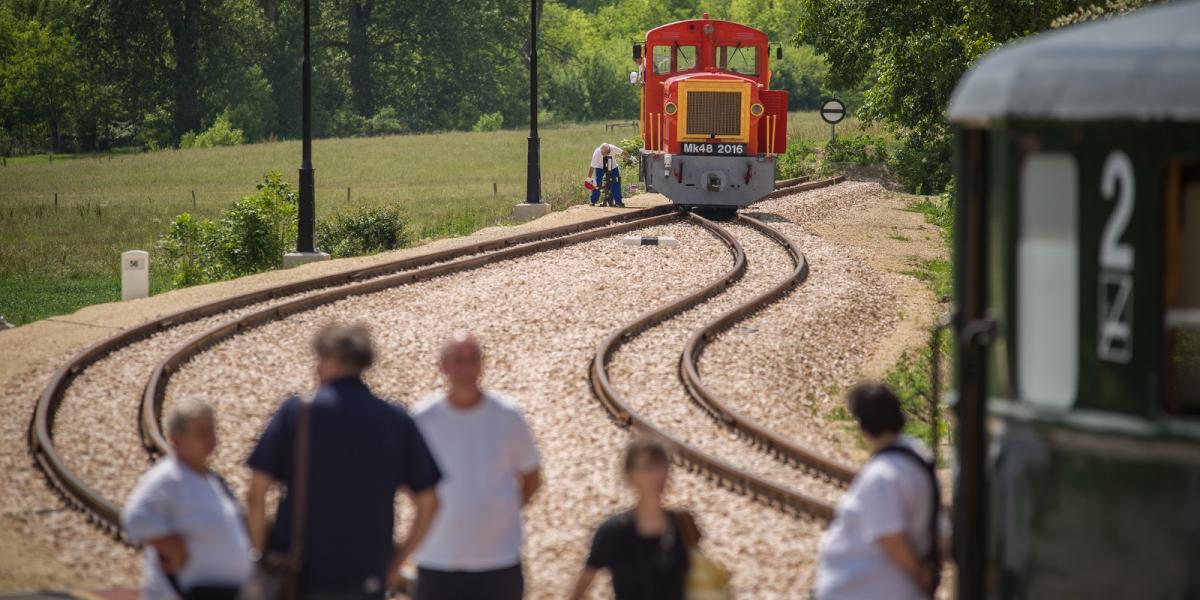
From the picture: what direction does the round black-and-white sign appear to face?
toward the camera

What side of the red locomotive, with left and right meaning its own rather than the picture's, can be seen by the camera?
front

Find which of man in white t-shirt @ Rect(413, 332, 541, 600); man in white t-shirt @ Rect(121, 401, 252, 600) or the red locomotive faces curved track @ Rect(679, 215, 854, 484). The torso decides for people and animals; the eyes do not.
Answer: the red locomotive

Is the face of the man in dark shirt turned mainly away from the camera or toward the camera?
away from the camera

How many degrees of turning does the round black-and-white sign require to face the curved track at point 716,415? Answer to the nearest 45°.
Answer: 0° — it already faces it
